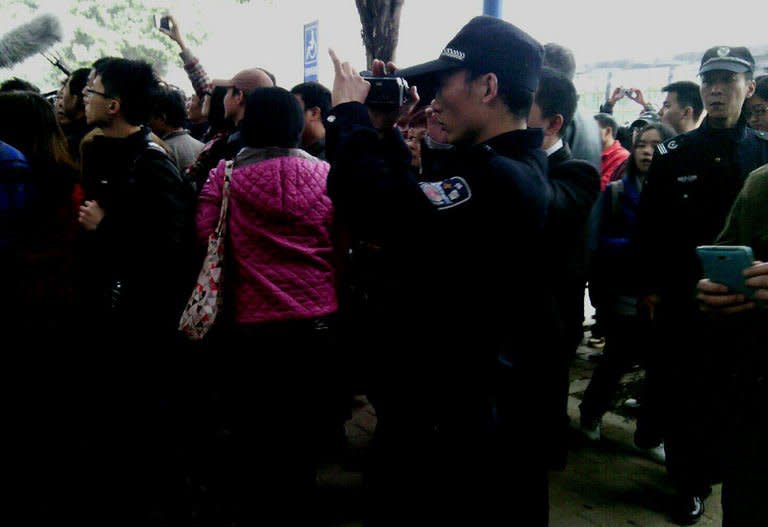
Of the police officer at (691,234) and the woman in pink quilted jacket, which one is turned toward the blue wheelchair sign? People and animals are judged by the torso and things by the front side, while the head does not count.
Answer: the woman in pink quilted jacket

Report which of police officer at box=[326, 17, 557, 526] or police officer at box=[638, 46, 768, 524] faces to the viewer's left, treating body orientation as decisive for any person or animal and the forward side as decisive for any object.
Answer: police officer at box=[326, 17, 557, 526]

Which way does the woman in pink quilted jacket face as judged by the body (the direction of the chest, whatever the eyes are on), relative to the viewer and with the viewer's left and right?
facing away from the viewer

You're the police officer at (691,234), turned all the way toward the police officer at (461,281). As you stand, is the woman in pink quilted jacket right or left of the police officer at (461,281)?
right

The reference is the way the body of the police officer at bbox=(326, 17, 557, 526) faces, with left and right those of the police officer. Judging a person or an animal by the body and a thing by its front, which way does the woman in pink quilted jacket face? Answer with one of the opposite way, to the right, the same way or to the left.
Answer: to the right

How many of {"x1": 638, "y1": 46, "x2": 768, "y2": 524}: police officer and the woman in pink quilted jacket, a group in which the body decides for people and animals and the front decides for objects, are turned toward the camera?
1

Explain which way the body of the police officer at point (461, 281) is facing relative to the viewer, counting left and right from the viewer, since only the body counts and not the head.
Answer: facing to the left of the viewer

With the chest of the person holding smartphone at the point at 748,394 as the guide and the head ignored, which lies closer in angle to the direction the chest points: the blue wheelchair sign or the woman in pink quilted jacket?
the woman in pink quilted jacket

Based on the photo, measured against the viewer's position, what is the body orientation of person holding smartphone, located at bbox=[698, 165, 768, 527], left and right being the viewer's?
facing to the left of the viewer

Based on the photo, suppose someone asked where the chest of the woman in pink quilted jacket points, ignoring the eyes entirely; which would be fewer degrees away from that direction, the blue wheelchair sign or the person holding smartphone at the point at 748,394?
the blue wheelchair sign

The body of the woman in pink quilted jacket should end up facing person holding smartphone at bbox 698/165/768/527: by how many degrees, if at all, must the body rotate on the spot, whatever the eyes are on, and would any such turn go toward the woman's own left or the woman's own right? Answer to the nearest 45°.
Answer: approximately 135° to the woman's own right
